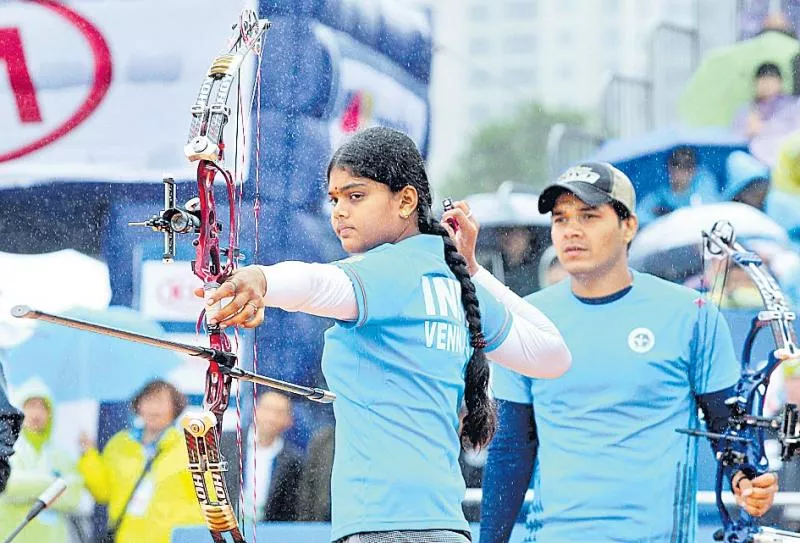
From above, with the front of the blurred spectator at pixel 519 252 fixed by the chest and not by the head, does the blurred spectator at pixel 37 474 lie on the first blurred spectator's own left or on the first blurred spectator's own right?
on the first blurred spectator's own right

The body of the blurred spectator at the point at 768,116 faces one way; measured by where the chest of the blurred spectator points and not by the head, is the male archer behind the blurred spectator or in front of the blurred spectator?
in front

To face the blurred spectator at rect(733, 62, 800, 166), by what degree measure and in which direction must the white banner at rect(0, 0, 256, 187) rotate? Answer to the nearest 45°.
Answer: approximately 90° to its left

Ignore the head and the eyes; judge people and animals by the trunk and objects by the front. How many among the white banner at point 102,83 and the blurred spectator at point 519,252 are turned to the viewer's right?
0

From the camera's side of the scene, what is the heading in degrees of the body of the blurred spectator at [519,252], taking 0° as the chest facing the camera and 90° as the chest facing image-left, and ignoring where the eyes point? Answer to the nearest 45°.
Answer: approximately 0°
